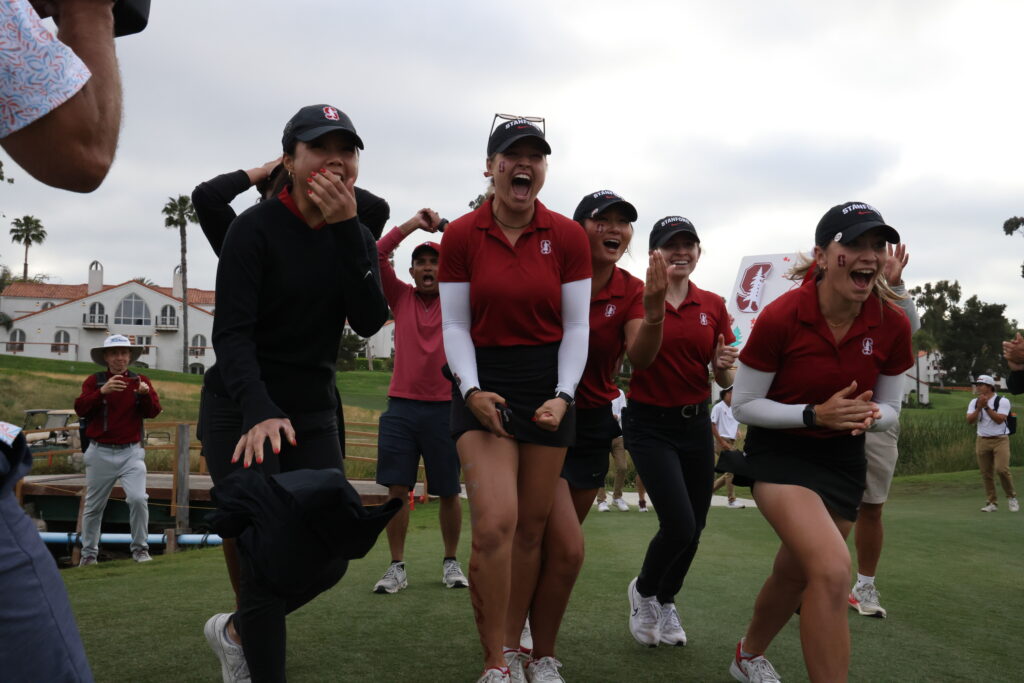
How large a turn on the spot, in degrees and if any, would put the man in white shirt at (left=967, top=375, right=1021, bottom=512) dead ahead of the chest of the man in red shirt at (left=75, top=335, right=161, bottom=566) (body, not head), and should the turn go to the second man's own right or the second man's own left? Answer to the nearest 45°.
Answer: approximately 90° to the second man's own left

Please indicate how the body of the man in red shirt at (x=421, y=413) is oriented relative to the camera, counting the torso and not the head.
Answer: toward the camera

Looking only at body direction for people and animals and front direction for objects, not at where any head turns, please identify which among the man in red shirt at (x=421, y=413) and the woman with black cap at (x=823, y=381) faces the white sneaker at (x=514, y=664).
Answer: the man in red shirt

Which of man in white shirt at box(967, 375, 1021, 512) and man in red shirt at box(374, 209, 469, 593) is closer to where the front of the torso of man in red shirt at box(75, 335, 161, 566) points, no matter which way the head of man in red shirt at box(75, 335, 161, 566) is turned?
the man in red shirt

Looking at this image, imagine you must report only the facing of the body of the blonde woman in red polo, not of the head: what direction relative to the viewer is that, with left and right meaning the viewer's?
facing the viewer

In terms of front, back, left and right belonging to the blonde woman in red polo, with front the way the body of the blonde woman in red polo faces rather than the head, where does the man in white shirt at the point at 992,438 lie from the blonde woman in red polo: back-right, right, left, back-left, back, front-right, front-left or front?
back-left

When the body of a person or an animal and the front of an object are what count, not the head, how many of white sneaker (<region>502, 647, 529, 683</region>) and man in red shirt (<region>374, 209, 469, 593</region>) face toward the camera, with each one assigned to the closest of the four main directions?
2

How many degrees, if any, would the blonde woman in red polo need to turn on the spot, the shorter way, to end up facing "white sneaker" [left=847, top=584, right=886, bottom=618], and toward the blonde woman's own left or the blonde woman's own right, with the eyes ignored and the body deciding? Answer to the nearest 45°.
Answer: approximately 135° to the blonde woman's own left

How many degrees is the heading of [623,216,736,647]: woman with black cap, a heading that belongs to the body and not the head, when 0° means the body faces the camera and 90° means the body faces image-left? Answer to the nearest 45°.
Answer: approximately 315°

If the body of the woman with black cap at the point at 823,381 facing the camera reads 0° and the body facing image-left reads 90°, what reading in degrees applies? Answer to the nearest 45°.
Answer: approximately 315°

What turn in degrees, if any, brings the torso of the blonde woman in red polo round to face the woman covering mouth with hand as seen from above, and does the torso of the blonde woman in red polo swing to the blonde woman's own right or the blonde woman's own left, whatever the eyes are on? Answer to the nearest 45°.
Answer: approximately 45° to the blonde woman's own right
